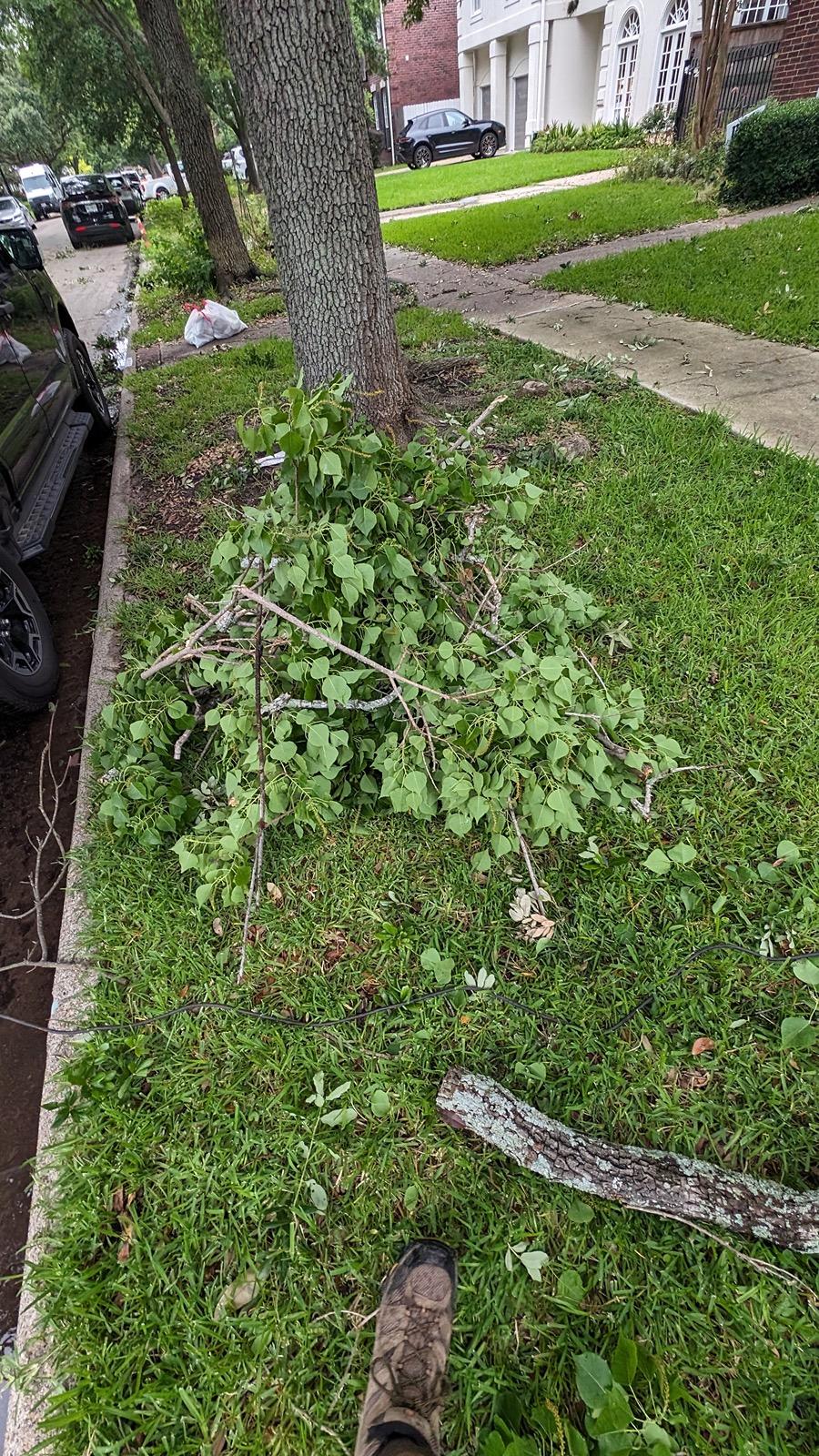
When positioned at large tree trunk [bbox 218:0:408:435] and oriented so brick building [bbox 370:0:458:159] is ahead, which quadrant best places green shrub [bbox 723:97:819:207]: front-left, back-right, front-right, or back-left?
front-right

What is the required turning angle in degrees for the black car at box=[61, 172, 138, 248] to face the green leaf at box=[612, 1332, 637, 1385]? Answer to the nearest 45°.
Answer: approximately 180°

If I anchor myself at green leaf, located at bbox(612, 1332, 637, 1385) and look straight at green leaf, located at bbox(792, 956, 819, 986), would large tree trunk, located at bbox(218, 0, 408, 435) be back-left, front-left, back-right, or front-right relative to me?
front-left

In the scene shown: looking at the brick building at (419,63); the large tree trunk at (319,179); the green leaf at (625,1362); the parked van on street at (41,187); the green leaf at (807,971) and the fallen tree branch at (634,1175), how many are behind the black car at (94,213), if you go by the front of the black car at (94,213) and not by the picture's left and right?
4

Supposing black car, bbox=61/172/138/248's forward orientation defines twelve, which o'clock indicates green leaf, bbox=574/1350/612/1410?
The green leaf is roughly at 6 o'clock from the black car.

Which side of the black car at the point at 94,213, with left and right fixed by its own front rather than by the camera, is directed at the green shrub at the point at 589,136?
right

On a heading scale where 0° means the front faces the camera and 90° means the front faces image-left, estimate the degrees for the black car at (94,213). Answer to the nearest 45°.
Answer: approximately 180°

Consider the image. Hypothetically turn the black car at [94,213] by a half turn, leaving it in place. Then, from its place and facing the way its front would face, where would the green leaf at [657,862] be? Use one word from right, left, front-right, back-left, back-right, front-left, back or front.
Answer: front

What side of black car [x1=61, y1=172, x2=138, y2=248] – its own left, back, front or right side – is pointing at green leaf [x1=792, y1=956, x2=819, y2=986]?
back

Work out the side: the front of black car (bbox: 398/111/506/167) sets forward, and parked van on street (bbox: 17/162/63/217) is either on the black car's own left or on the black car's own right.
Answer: on the black car's own left

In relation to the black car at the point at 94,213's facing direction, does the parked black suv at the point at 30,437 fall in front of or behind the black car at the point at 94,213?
behind
